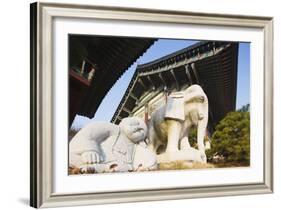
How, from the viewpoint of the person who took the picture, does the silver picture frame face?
facing the viewer and to the right of the viewer
